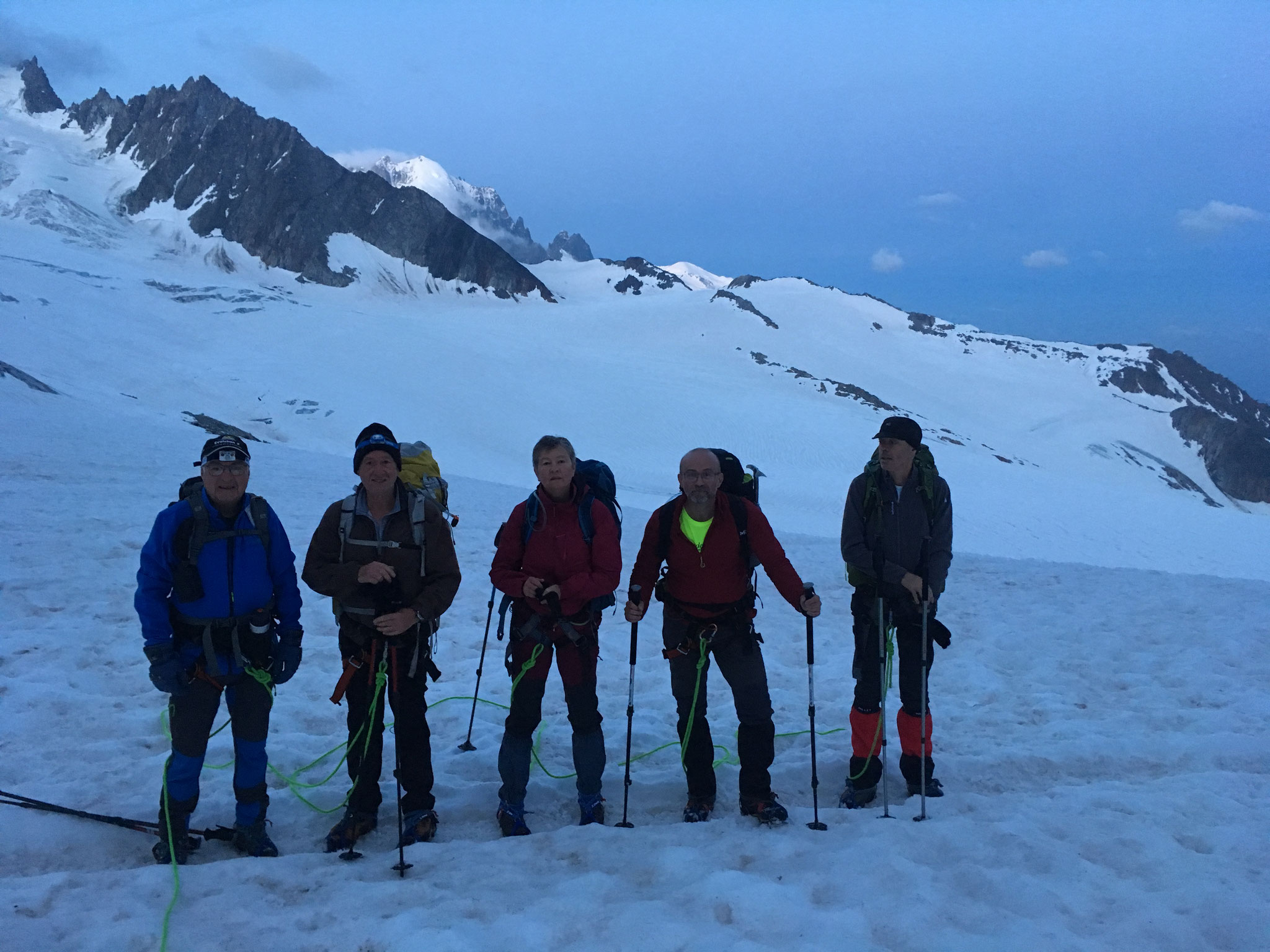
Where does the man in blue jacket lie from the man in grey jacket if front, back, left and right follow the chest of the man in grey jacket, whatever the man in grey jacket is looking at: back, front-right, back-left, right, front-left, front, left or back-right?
front-right

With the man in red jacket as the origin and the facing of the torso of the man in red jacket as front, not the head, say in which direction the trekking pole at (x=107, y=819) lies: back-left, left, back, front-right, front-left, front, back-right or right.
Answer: right

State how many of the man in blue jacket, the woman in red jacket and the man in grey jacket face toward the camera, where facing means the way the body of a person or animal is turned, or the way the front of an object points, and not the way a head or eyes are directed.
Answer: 3

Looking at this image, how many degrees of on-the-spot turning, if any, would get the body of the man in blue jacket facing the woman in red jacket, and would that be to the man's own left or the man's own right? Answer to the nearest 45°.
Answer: approximately 90° to the man's own left

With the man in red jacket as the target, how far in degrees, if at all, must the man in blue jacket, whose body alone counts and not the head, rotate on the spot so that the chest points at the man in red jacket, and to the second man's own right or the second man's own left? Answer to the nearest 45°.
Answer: approximately 90° to the second man's own left

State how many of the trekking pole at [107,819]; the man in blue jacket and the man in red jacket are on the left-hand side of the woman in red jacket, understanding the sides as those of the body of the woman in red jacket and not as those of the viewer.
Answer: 1

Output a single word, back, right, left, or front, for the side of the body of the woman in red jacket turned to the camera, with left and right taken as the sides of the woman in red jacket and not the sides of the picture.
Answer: front
